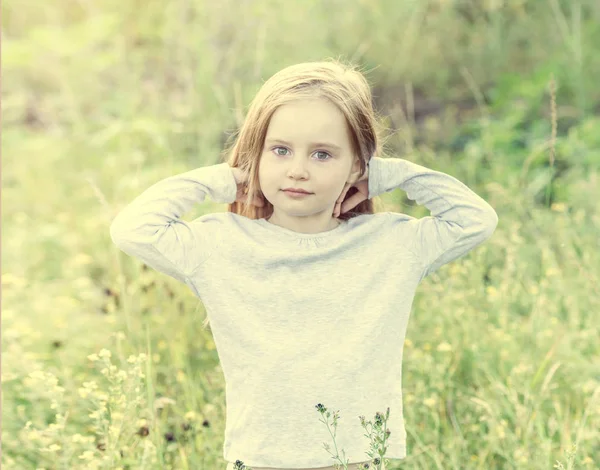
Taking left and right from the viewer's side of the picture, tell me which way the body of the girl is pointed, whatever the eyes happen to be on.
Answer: facing the viewer
